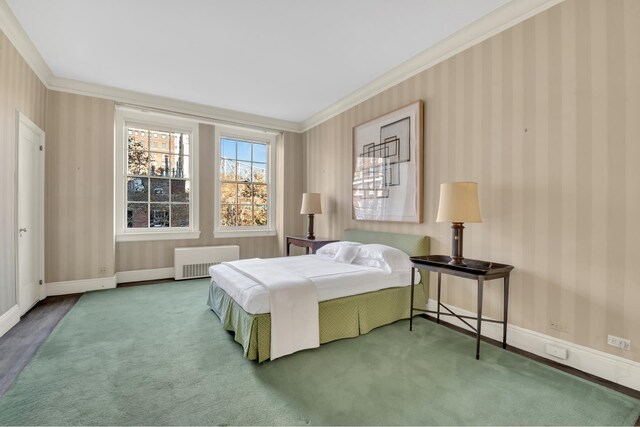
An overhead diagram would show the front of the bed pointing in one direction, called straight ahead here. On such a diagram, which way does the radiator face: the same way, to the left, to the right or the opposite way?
to the left

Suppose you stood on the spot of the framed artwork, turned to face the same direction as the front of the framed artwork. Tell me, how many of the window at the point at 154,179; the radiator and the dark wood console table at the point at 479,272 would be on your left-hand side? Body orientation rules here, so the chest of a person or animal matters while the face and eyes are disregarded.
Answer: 1

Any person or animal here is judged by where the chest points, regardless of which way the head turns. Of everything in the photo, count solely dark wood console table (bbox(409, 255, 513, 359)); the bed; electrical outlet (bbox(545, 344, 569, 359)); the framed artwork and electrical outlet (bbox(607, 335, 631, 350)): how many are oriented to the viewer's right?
0

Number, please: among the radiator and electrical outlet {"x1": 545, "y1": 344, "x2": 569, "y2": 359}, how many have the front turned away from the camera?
0

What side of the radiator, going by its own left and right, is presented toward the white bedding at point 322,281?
front

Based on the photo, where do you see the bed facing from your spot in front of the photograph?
facing the viewer and to the left of the viewer

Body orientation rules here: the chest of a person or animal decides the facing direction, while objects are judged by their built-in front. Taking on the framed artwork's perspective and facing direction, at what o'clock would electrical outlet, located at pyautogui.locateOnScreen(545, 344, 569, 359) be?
The electrical outlet is roughly at 9 o'clock from the framed artwork.

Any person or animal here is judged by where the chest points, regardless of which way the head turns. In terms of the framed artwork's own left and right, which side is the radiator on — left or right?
on its right

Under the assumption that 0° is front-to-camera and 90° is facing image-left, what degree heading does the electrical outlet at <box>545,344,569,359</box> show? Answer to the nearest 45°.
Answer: approximately 45°

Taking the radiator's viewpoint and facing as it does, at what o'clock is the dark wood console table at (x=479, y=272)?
The dark wood console table is roughly at 11 o'clock from the radiator.

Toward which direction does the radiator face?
toward the camera

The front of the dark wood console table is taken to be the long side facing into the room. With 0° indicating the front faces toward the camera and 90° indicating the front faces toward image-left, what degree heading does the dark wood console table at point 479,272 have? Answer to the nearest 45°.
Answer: approximately 45°

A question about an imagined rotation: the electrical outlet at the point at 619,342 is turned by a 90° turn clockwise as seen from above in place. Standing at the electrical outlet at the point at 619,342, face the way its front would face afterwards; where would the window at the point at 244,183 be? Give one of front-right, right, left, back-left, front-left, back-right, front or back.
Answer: front-left

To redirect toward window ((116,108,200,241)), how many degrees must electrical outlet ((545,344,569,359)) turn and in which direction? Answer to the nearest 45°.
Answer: approximately 45° to its right

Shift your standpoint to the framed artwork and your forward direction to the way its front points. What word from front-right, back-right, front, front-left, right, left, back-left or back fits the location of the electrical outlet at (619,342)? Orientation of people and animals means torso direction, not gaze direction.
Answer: left

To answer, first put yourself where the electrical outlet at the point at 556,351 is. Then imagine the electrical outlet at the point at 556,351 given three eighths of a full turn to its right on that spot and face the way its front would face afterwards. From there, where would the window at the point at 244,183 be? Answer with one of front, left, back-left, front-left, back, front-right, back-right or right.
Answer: left

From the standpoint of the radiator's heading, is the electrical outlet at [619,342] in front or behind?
in front
